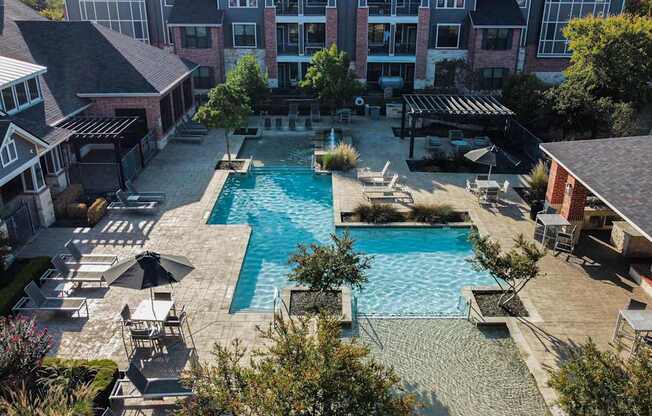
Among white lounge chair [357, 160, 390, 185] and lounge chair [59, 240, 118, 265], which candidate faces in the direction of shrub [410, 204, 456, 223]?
the lounge chair

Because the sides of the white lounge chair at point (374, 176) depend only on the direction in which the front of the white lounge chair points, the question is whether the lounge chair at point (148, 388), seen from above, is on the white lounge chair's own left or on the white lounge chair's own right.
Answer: on the white lounge chair's own left

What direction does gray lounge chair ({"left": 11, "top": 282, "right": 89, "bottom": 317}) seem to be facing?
to the viewer's right

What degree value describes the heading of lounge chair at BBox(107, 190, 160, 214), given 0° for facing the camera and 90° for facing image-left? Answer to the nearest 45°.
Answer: approximately 270°

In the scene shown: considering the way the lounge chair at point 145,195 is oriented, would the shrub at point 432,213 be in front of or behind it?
in front

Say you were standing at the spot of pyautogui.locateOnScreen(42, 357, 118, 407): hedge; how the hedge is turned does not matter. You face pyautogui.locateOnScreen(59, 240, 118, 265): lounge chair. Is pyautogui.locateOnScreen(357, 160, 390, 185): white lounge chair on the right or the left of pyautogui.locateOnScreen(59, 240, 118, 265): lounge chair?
right

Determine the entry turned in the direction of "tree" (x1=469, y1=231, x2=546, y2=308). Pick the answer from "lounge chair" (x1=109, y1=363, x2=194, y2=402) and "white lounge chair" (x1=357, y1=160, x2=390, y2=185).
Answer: the lounge chair

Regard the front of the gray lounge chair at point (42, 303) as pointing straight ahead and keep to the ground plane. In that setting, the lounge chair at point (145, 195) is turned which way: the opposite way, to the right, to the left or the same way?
the same way

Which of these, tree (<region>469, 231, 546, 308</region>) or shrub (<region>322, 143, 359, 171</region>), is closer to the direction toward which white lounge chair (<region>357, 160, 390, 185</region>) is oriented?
the shrub

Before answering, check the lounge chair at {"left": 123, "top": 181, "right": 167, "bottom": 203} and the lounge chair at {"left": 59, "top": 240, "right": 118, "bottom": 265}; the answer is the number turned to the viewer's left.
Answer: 0

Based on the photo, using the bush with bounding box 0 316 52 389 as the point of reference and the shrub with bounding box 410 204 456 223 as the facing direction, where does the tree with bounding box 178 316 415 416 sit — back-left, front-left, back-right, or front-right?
front-right

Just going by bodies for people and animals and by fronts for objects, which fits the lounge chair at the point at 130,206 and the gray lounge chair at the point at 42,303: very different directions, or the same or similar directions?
same or similar directions

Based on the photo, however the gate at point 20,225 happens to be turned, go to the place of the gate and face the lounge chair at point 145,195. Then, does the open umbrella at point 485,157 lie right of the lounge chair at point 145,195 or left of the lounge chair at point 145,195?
right

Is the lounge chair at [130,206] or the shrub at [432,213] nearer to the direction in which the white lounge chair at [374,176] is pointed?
the lounge chair

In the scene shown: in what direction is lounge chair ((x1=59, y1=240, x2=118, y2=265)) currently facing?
to the viewer's right

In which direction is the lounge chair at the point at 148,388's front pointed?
to the viewer's right

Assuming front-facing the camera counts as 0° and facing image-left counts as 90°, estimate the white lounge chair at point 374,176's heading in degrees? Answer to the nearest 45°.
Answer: approximately 90°

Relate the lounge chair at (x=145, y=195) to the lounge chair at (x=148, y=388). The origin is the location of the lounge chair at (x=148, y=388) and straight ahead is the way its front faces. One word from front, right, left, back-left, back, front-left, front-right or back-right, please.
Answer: left

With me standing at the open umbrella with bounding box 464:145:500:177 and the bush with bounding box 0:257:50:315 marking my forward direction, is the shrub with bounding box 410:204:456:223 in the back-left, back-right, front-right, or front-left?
front-left

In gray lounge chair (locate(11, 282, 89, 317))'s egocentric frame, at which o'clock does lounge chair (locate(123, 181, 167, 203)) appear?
The lounge chair is roughly at 10 o'clock from the gray lounge chair.

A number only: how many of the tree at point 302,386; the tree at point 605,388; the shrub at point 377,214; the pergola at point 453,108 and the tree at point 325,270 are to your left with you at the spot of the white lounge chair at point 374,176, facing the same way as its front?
4

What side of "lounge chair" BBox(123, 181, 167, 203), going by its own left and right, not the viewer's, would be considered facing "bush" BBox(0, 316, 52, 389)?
right
